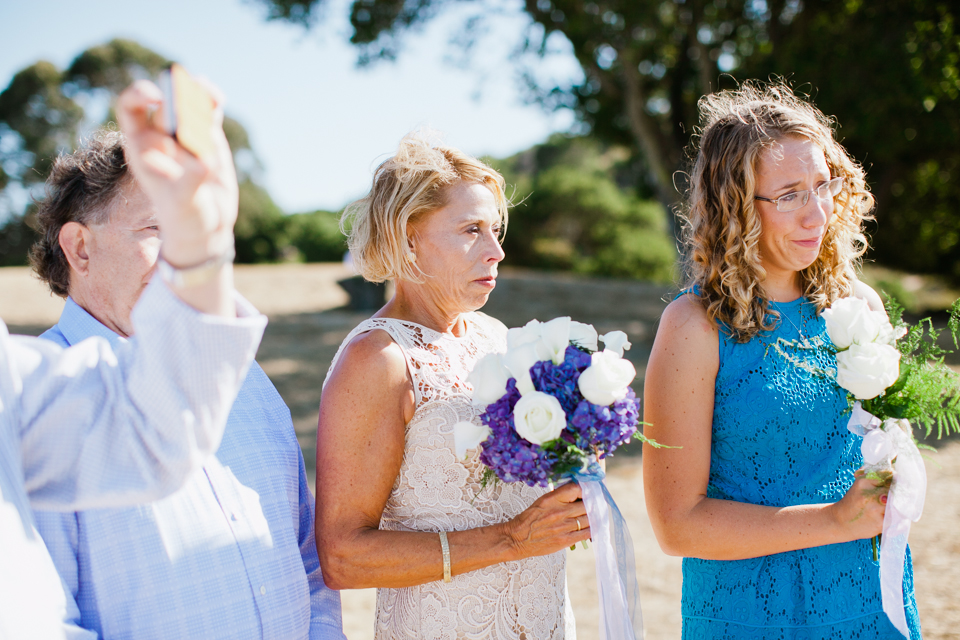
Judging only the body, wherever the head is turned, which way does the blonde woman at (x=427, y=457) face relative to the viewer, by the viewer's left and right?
facing the viewer and to the right of the viewer

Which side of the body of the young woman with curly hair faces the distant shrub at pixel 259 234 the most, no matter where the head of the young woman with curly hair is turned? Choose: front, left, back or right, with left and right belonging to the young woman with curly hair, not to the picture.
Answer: back

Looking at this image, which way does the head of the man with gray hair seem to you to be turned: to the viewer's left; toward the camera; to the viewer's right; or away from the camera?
to the viewer's right

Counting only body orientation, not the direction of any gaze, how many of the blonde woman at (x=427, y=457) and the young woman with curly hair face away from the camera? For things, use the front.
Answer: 0

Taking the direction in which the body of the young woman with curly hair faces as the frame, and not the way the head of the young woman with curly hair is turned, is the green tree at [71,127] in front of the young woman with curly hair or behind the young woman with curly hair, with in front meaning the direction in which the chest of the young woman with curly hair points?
behind
